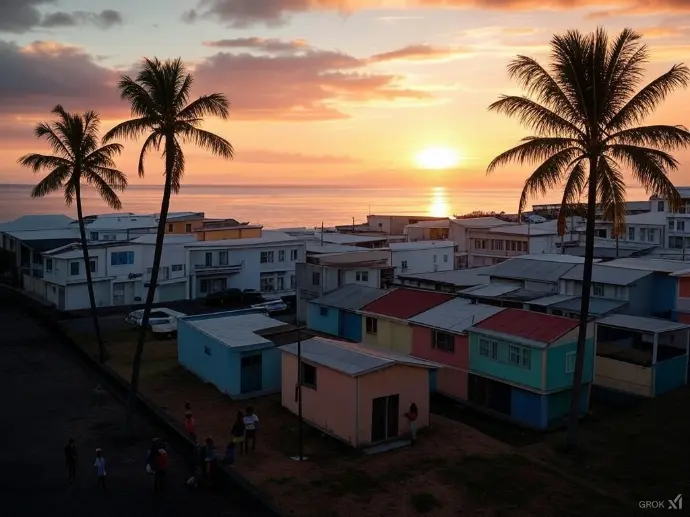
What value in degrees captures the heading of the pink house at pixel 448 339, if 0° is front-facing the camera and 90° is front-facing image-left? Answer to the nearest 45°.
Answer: approximately 45°

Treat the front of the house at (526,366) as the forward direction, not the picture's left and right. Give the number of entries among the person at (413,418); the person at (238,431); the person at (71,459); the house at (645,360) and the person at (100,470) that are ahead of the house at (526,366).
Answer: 4

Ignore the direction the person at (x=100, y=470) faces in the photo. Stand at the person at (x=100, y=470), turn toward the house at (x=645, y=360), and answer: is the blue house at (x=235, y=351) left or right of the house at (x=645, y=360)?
left

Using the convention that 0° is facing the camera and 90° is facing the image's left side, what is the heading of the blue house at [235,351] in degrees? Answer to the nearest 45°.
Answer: approximately 315°

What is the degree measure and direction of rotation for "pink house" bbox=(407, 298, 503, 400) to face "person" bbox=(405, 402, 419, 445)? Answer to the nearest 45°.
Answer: approximately 45° to its left

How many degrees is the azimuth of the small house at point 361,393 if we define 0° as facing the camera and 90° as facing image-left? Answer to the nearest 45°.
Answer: approximately 315°

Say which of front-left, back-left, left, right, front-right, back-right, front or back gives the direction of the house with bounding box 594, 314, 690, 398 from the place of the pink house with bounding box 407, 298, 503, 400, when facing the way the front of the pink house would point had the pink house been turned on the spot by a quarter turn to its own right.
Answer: back-right
